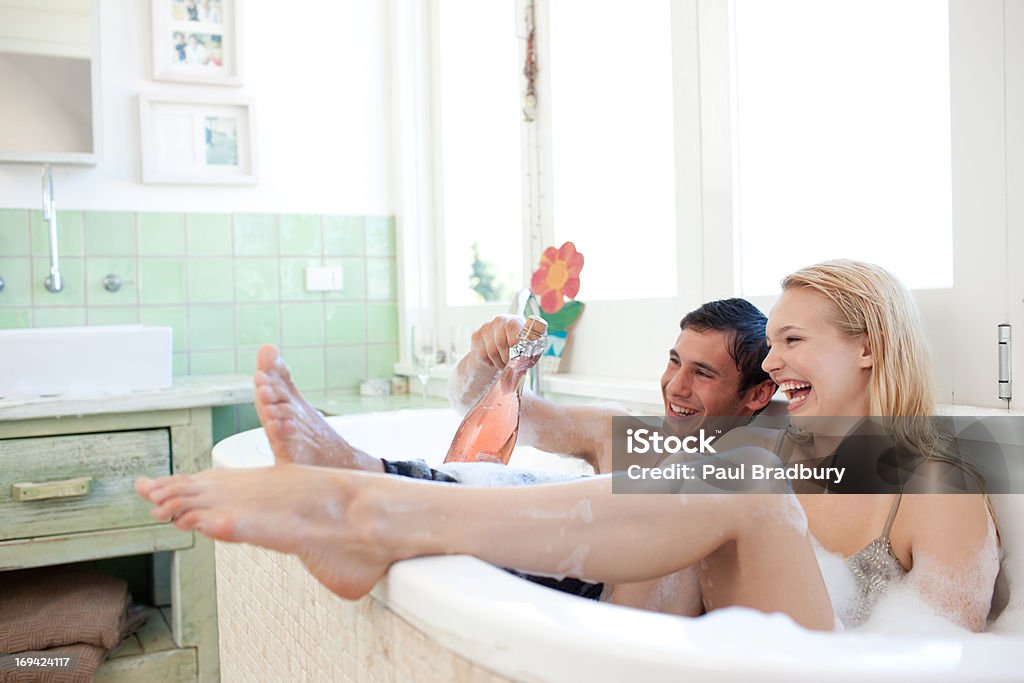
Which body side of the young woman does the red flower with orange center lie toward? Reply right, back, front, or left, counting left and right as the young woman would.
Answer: right

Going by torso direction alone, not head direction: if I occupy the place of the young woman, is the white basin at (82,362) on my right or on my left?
on my right

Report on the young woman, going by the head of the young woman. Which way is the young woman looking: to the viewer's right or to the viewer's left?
to the viewer's left

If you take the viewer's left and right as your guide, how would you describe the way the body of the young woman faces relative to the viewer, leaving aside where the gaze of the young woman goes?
facing to the left of the viewer

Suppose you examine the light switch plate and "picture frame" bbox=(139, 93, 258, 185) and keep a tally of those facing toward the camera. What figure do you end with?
2

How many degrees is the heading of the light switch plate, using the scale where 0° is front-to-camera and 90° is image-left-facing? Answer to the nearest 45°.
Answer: approximately 0°
